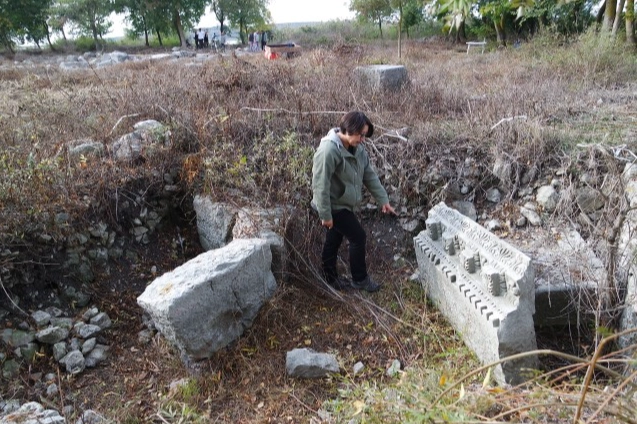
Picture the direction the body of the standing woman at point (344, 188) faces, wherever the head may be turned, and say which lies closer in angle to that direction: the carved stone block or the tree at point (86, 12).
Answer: the carved stone block

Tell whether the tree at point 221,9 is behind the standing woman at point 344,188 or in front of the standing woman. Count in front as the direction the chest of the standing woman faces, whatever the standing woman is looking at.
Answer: behind

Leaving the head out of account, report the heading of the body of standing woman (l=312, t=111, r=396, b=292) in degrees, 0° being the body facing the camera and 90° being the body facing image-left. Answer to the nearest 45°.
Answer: approximately 315°

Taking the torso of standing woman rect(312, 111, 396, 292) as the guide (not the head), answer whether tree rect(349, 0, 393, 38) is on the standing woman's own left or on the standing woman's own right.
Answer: on the standing woman's own left

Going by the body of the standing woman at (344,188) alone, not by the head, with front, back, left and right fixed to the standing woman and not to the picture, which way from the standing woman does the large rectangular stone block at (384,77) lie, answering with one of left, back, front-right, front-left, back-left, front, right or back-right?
back-left

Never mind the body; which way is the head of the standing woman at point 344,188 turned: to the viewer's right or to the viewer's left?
to the viewer's right

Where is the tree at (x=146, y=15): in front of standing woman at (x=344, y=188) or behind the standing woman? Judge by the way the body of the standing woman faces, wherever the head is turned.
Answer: behind
